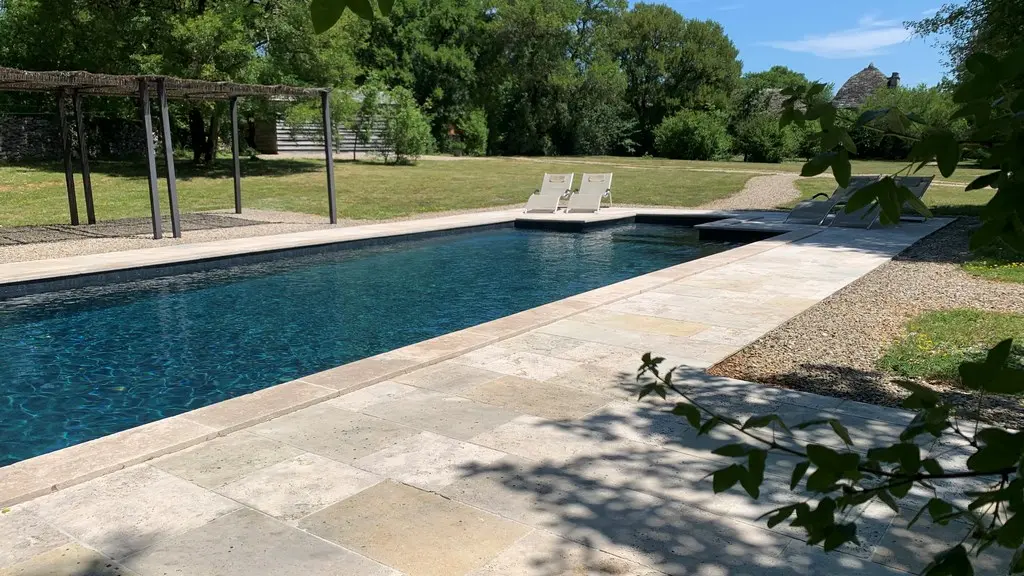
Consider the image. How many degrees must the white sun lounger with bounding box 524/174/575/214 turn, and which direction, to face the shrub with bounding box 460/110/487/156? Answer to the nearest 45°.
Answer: approximately 135° to its right

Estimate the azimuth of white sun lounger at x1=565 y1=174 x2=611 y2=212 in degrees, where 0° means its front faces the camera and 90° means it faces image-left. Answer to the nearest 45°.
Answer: approximately 45°

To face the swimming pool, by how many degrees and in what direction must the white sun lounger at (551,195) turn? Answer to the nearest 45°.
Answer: approximately 45° to its left

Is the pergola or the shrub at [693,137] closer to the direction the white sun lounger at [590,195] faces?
the pergola

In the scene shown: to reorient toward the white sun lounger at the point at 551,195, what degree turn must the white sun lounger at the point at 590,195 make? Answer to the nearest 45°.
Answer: approximately 45° to its right

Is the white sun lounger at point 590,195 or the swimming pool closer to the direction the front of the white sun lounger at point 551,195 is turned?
the swimming pool

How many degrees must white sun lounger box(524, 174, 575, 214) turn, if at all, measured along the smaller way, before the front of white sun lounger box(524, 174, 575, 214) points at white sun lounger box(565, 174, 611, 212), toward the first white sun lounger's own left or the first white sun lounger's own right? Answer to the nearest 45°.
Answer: approximately 135° to the first white sun lounger's own left

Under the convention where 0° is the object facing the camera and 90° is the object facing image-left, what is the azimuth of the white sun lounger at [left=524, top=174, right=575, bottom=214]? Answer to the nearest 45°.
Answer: approximately 45°
